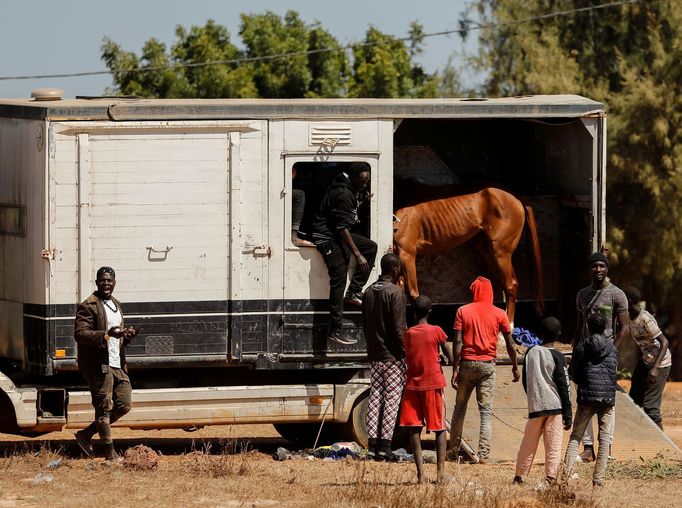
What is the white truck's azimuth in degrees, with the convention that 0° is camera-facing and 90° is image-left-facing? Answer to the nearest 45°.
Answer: approximately 90°

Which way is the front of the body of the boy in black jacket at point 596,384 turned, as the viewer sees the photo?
away from the camera

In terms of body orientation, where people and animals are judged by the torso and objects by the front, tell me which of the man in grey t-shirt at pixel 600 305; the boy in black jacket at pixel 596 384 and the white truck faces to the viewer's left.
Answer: the white truck

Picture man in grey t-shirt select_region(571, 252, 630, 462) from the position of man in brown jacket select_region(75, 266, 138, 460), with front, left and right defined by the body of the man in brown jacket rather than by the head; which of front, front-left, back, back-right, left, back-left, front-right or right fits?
front-left

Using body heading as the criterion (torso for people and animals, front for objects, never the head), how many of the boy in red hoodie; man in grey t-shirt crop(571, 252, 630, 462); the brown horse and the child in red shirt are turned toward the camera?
1

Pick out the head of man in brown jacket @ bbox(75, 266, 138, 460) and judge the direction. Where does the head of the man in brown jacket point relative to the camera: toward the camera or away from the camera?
toward the camera

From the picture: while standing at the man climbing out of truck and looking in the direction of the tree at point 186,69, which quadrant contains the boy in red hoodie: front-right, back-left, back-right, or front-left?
back-right

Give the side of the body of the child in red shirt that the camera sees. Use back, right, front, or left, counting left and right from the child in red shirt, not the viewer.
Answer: back

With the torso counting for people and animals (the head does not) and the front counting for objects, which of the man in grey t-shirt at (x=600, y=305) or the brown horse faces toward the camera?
the man in grey t-shirt

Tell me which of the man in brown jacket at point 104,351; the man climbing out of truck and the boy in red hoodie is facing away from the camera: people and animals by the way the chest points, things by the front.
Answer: the boy in red hoodie

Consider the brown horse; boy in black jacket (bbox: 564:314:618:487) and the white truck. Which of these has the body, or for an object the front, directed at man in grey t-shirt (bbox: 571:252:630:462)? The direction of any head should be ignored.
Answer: the boy in black jacket

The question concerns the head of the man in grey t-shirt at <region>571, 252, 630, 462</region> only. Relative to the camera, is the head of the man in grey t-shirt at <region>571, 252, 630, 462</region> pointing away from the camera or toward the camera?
toward the camera

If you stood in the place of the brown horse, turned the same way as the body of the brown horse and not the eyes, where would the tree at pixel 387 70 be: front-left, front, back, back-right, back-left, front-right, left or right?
right

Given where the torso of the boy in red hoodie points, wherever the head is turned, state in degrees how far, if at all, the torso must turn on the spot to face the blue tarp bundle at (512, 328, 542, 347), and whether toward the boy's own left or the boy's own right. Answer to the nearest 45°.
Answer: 0° — they already face it
